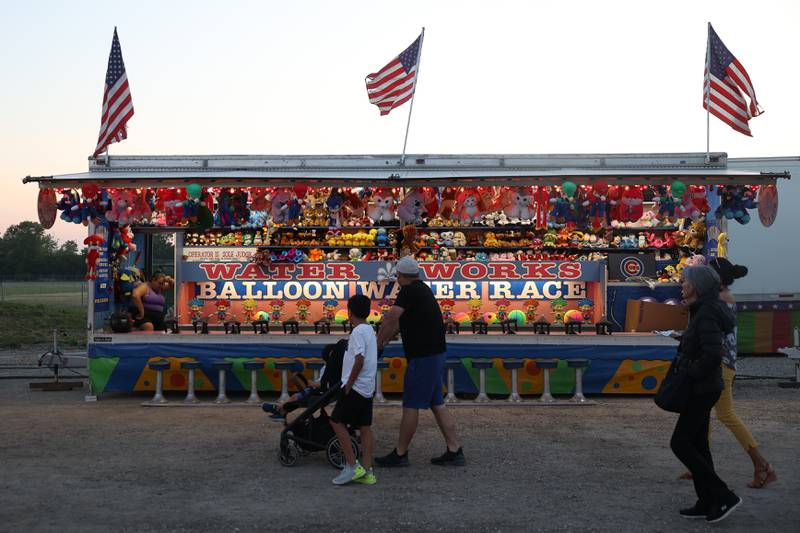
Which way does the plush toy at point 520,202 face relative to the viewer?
toward the camera

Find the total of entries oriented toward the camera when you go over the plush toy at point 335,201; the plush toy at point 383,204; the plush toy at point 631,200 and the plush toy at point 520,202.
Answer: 4

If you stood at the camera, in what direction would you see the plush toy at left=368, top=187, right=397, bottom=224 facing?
facing the viewer

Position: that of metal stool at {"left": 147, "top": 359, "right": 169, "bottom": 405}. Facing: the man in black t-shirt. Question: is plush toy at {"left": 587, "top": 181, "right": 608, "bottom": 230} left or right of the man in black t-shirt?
left

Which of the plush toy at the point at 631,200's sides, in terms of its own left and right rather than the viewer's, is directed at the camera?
front

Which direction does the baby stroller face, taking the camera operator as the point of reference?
facing to the left of the viewer

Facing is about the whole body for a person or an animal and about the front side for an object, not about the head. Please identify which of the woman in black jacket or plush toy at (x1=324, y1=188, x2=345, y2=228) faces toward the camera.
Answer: the plush toy

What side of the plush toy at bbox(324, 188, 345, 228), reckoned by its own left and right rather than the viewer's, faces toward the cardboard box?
left

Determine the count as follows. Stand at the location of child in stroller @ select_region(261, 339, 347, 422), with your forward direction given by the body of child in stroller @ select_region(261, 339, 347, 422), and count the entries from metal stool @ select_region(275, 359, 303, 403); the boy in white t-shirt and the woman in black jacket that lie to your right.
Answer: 1

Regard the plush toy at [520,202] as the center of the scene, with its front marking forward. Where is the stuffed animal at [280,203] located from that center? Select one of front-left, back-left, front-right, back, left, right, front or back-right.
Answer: right

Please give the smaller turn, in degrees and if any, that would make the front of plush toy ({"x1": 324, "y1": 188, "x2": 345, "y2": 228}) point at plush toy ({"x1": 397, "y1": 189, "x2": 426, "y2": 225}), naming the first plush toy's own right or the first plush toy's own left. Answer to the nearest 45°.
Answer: approximately 45° to the first plush toy's own left

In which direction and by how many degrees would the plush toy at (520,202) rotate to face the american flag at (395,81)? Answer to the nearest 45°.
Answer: approximately 135° to its right

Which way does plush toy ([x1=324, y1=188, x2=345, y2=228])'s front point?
toward the camera
